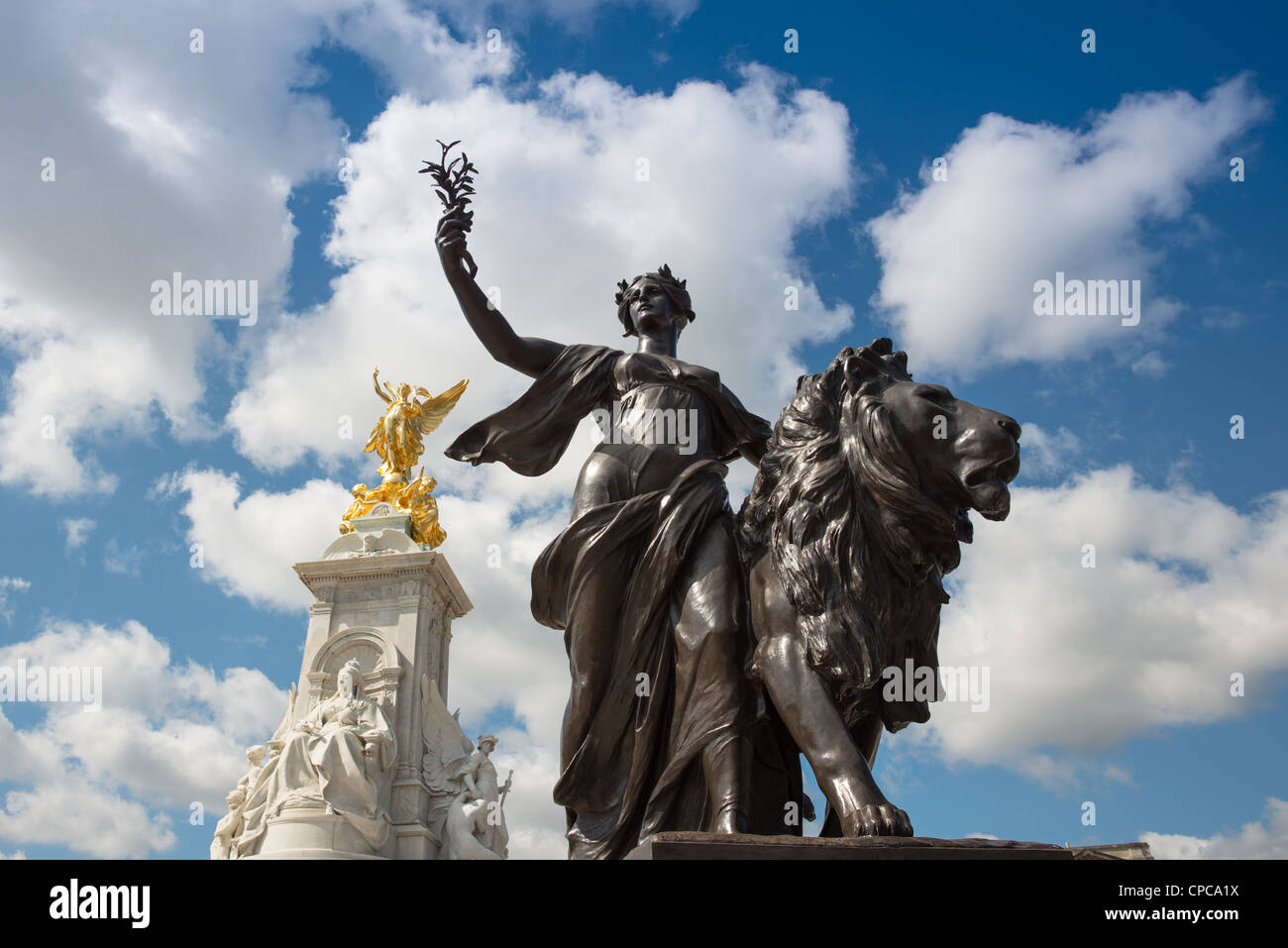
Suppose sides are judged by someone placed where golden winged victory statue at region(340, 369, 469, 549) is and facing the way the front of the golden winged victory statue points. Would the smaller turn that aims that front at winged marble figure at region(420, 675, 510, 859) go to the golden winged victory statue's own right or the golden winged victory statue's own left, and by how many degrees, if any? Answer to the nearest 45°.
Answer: approximately 45° to the golden winged victory statue's own left

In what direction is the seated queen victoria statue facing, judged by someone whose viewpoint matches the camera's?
facing the viewer and to the left of the viewer

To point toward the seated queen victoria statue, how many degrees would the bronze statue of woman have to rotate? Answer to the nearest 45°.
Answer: approximately 180°

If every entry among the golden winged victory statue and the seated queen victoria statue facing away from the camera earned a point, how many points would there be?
0

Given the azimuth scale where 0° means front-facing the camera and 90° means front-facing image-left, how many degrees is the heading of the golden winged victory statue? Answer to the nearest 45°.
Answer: approximately 45°

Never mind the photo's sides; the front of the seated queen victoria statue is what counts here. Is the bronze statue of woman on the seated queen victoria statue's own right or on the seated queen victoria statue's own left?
on the seated queen victoria statue's own left
